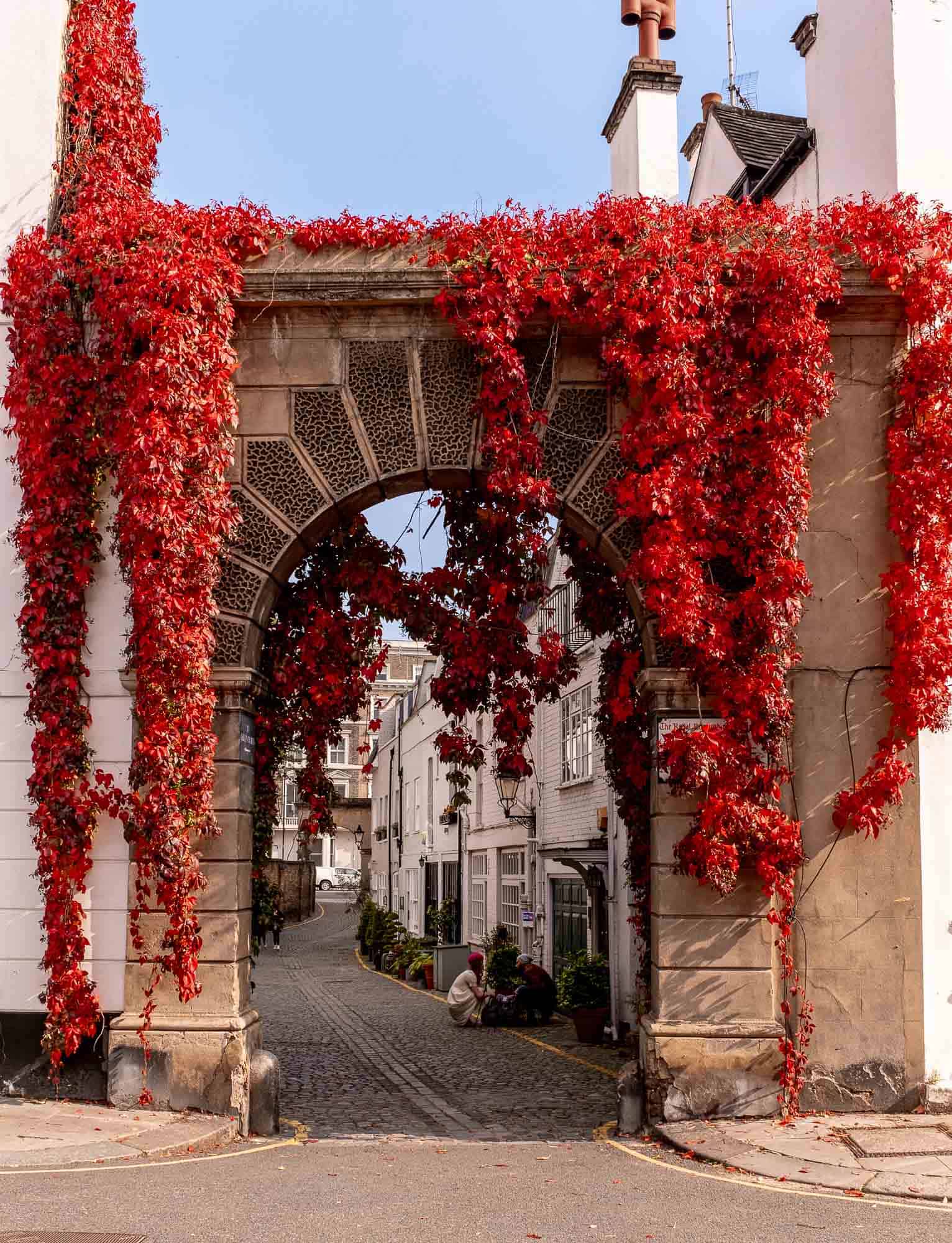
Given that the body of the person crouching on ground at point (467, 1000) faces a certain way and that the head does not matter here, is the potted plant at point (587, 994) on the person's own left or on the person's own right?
on the person's own right

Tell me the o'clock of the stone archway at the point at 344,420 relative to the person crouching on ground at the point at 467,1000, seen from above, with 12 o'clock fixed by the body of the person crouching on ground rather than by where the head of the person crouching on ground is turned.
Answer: The stone archway is roughly at 3 o'clock from the person crouching on ground.

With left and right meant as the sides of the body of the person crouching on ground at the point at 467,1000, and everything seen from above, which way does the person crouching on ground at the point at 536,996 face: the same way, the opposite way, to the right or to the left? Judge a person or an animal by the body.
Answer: the opposite way

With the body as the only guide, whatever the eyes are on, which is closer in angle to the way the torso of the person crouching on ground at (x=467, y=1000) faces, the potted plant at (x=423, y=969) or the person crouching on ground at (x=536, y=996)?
the person crouching on ground

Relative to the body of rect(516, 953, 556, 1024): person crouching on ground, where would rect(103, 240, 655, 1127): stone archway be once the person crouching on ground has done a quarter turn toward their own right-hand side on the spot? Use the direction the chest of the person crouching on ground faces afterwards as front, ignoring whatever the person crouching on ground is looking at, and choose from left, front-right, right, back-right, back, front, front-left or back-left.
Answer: back

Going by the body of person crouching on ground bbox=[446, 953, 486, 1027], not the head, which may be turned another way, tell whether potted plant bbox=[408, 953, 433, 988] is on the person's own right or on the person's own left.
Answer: on the person's own left

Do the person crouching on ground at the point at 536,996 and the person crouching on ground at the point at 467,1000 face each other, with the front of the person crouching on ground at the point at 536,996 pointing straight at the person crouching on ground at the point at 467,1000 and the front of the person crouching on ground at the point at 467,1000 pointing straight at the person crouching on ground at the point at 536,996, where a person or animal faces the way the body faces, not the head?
yes

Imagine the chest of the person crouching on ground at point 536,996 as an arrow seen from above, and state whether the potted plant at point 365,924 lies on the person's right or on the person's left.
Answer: on the person's right

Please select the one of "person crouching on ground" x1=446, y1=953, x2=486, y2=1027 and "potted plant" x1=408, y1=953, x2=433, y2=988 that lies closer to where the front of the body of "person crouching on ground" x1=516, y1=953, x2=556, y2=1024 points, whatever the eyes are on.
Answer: the person crouching on ground

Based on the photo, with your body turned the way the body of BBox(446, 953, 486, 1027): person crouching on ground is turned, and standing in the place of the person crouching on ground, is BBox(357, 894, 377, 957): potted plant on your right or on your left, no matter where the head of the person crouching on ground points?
on your left

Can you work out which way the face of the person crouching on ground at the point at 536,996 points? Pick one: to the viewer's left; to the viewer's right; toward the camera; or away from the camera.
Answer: to the viewer's left

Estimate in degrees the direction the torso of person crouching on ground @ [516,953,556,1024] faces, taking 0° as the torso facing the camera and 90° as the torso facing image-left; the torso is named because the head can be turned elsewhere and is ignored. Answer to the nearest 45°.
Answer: approximately 90°

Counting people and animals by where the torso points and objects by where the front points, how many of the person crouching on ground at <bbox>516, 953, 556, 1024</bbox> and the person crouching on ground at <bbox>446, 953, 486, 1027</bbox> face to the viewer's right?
1

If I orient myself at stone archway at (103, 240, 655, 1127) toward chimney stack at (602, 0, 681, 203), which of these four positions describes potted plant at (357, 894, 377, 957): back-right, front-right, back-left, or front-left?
front-left

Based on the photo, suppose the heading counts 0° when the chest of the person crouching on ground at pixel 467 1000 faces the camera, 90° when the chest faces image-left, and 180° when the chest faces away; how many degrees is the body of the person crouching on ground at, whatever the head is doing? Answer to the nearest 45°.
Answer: approximately 270°
